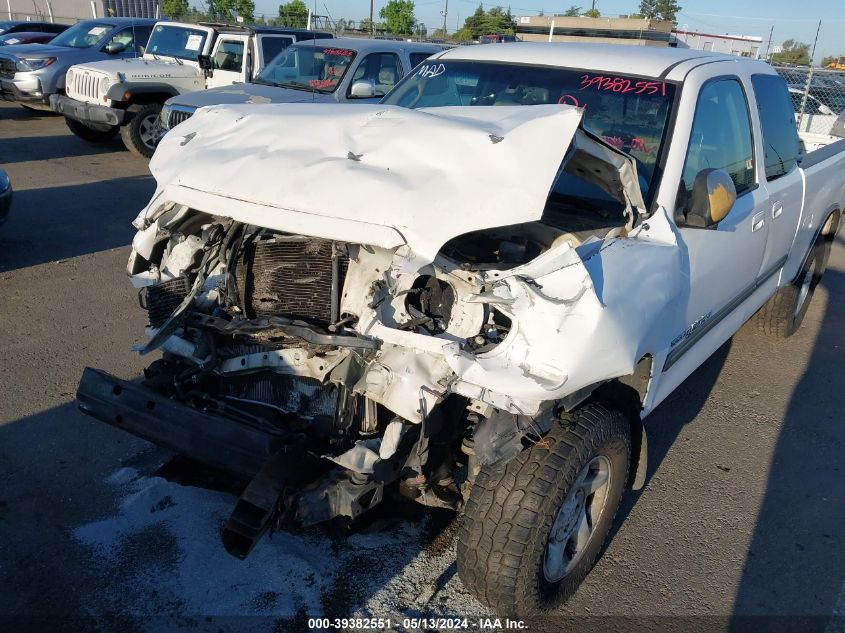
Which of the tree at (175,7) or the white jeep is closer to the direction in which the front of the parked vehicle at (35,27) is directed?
the white jeep

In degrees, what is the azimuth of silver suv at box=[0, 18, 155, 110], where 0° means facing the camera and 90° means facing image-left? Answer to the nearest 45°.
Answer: approximately 45°

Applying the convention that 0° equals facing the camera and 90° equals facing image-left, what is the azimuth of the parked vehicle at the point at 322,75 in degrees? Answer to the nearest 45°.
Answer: approximately 45°

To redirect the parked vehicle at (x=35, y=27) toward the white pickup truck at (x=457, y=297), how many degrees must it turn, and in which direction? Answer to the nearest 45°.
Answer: approximately 45° to its left

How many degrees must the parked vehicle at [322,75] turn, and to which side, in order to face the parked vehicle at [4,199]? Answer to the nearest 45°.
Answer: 0° — it already faces it

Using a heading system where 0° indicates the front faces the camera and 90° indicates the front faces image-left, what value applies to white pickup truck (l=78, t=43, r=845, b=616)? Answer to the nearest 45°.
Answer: approximately 45°

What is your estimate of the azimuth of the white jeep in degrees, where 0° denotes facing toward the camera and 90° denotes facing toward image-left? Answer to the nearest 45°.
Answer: approximately 45°

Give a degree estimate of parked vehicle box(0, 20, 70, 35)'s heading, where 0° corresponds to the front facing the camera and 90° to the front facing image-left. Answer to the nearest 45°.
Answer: approximately 45°

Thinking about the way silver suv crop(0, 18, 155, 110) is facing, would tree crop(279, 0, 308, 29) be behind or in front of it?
behind
